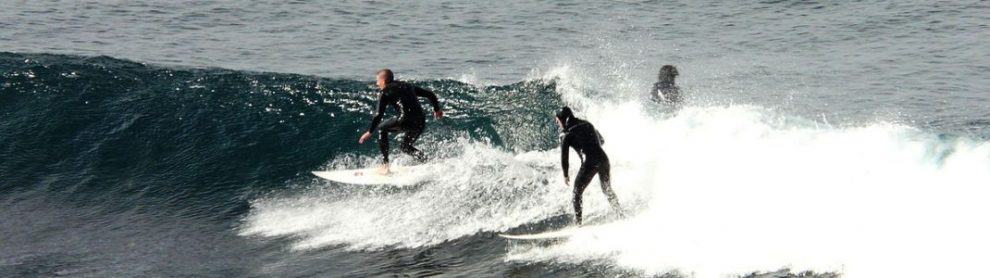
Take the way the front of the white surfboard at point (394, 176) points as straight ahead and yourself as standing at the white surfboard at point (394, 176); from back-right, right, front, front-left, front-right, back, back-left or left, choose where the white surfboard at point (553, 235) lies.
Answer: back-left

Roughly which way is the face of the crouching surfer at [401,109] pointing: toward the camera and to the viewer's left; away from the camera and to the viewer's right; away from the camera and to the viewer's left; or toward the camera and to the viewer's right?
toward the camera and to the viewer's left

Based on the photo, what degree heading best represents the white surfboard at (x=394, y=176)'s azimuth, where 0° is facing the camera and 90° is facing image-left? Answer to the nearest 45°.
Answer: approximately 90°

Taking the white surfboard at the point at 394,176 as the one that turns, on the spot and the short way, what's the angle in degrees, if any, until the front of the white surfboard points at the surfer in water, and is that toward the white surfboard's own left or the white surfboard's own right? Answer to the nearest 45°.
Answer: approximately 180°
